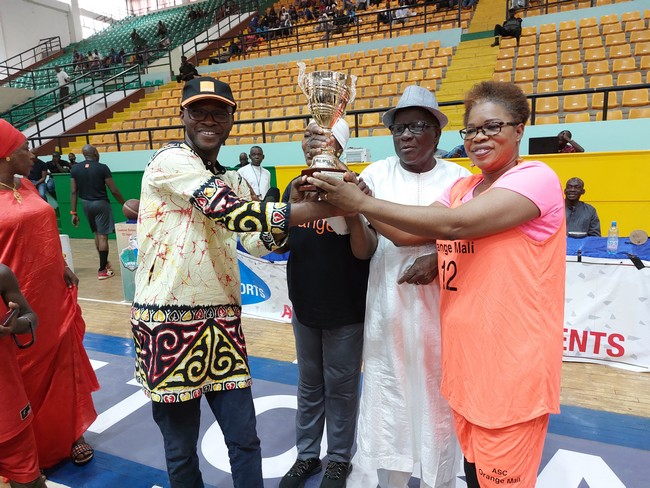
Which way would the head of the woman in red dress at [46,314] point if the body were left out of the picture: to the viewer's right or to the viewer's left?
to the viewer's right

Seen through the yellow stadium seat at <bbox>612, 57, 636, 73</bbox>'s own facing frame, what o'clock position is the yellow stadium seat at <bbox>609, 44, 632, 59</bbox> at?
the yellow stadium seat at <bbox>609, 44, 632, 59</bbox> is roughly at 6 o'clock from the yellow stadium seat at <bbox>612, 57, 636, 73</bbox>.

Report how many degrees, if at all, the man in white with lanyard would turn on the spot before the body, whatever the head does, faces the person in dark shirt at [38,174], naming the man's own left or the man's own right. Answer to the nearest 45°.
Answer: approximately 135° to the man's own right

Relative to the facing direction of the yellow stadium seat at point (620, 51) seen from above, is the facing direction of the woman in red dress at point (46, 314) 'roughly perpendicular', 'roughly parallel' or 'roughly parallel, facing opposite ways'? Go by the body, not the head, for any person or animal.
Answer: roughly perpendicular

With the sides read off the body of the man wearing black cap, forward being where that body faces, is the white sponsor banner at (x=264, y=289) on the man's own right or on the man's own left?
on the man's own left

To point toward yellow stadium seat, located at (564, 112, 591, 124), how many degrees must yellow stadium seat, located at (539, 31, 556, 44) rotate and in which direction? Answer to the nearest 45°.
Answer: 0° — it already faces it

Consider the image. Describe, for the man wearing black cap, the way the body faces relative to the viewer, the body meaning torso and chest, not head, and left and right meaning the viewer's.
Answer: facing the viewer and to the right of the viewer

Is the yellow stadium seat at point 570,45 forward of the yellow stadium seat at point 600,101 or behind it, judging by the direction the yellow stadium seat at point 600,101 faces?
behind

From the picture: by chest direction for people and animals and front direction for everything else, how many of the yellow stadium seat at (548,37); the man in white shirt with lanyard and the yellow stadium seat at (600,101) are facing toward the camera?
3
